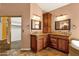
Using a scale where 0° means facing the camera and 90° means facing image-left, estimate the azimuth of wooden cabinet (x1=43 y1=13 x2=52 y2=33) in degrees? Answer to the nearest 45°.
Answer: approximately 0°
